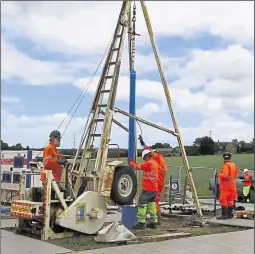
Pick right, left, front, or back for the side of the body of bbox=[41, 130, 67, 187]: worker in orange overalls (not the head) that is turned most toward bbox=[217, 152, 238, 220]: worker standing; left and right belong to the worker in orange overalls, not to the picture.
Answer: front

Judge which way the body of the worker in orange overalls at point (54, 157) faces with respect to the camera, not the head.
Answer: to the viewer's right

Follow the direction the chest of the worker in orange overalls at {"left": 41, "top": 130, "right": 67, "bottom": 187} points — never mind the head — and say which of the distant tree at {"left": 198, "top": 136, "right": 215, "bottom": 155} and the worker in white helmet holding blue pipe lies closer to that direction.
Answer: the worker in white helmet holding blue pipe

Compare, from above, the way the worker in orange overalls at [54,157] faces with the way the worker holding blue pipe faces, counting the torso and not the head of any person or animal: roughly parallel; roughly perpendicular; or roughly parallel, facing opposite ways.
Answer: roughly parallel, facing opposite ways

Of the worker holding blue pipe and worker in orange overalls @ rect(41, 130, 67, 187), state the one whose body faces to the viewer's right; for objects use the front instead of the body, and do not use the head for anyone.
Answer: the worker in orange overalls

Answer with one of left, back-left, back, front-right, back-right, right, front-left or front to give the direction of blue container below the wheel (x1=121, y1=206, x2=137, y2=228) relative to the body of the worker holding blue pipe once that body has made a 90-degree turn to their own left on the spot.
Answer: back-right

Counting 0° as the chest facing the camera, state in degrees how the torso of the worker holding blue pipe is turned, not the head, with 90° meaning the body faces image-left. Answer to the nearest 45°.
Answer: approximately 90°

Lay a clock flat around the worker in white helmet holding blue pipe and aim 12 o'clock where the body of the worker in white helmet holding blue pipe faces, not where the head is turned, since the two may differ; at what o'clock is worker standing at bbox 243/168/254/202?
The worker standing is roughly at 4 o'clock from the worker in white helmet holding blue pipe.

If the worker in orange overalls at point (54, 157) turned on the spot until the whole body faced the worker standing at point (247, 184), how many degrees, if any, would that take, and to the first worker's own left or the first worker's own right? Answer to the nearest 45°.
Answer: approximately 45° to the first worker's own left

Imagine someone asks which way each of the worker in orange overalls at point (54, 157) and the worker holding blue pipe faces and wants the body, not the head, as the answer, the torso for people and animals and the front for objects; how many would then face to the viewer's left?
1

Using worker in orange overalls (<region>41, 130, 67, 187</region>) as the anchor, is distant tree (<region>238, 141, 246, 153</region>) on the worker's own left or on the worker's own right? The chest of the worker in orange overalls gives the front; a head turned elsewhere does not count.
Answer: on the worker's own left

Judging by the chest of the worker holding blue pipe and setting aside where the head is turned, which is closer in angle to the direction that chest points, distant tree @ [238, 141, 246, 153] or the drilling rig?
the drilling rig

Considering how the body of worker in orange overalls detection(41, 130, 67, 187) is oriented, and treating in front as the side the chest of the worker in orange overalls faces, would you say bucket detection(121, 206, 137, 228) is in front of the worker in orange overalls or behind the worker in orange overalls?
in front

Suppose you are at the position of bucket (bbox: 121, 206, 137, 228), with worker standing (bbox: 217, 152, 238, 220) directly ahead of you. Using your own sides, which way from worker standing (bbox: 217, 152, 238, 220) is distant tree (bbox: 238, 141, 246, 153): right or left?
left
